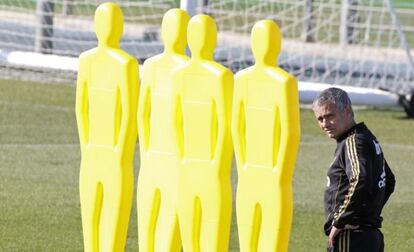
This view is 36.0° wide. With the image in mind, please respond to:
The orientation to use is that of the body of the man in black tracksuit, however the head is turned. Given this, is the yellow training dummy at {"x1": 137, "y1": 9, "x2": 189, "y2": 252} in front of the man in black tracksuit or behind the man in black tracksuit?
in front

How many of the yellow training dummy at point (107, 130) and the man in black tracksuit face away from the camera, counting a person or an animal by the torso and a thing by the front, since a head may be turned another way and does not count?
0

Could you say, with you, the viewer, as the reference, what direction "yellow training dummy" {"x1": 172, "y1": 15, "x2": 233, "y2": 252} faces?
facing the viewer and to the left of the viewer

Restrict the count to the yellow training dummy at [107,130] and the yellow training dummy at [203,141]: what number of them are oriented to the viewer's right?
0

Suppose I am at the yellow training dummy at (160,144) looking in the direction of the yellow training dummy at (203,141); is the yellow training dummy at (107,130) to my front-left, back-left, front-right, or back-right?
back-right

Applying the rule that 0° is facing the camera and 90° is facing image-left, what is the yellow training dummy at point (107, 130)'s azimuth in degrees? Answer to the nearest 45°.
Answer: approximately 45°

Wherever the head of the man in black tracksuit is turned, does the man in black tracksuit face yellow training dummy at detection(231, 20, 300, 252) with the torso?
yes

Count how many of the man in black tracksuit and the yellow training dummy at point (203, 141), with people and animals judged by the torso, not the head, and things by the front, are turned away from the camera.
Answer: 0

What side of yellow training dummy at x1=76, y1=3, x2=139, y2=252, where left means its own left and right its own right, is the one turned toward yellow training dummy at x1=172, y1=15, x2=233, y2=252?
left

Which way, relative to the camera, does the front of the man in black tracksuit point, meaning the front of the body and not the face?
to the viewer's left

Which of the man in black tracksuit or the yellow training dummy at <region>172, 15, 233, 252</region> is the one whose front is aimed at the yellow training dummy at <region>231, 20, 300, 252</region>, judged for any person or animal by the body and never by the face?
the man in black tracksuit

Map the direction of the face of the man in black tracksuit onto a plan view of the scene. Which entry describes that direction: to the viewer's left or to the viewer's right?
to the viewer's left
